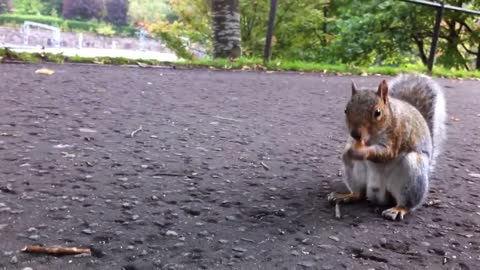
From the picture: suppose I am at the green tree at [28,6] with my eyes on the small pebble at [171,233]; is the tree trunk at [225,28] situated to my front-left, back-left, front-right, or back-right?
front-left

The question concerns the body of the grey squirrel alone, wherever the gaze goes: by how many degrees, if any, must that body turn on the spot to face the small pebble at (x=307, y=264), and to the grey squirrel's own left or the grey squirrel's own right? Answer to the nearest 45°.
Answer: approximately 45° to the grey squirrel's own left

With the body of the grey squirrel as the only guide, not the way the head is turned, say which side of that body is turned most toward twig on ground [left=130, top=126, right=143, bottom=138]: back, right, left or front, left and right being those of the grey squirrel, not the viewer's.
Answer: right

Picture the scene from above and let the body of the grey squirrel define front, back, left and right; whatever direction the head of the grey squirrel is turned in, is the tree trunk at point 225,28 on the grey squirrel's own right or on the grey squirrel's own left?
on the grey squirrel's own right

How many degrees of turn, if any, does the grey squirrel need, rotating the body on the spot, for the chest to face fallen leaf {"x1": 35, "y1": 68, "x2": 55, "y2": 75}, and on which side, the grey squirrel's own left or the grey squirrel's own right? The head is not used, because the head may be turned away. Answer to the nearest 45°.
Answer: approximately 90° to the grey squirrel's own right

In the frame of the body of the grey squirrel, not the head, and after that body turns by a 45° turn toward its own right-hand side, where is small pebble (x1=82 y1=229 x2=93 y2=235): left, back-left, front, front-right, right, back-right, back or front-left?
front-left

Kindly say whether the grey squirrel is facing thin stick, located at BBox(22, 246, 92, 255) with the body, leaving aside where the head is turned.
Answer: yes

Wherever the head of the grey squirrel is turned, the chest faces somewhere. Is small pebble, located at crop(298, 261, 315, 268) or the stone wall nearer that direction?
the small pebble

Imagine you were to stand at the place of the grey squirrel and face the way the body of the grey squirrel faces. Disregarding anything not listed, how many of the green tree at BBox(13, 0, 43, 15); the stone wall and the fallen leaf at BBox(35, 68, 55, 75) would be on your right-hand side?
3

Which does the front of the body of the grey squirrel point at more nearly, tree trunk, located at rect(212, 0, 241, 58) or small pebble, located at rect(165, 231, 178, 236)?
the small pebble

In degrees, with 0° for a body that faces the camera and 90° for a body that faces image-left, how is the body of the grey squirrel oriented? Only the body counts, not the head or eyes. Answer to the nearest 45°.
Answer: approximately 45°

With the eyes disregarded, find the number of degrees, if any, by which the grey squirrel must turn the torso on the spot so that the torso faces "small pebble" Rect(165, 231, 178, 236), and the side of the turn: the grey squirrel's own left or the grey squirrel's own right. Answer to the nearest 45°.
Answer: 0° — it already faces it
